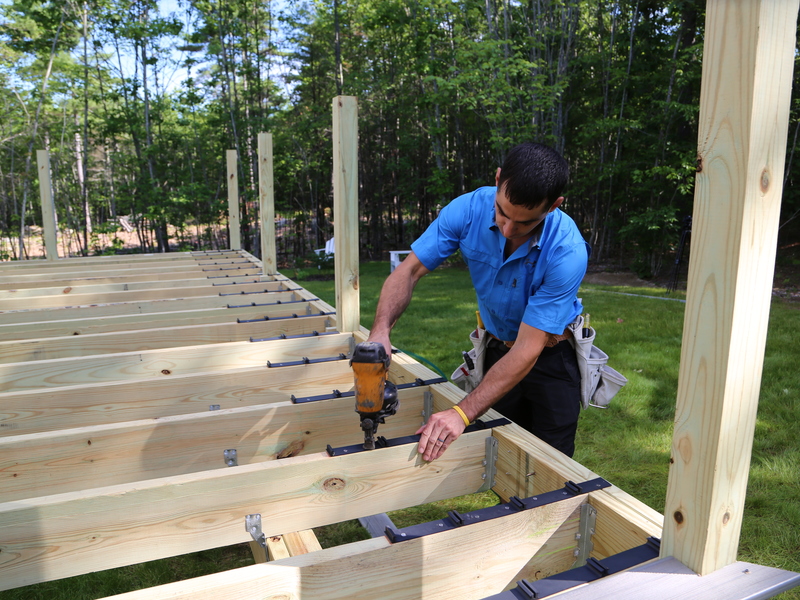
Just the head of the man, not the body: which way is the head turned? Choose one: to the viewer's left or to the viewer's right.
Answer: to the viewer's left

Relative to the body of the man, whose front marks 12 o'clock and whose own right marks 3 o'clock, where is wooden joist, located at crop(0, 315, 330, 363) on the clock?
The wooden joist is roughly at 2 o'clock from the man.

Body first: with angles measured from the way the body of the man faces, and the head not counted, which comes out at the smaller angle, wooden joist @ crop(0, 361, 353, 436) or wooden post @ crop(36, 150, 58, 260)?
the wooden joist

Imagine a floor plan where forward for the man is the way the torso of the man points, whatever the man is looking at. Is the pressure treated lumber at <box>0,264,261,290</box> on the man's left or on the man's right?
on the man's right

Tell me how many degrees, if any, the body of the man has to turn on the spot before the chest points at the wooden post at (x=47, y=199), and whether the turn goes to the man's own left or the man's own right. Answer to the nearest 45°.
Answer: approximately 90° to the man's own right

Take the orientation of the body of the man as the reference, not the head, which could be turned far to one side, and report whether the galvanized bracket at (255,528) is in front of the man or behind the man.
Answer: in front

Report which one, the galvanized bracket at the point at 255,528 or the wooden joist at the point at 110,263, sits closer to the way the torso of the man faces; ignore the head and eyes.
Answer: the galvanized bracket

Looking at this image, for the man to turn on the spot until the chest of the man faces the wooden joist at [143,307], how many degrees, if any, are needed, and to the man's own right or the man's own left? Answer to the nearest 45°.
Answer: approximately 90° to the man's own right

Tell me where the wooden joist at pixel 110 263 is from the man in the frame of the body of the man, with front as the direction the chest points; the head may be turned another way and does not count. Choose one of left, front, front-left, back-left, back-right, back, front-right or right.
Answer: right

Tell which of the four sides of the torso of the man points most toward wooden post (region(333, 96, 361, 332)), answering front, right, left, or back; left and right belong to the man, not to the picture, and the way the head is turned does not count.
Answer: right

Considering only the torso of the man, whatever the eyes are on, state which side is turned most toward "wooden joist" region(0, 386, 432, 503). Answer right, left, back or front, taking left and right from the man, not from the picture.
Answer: front

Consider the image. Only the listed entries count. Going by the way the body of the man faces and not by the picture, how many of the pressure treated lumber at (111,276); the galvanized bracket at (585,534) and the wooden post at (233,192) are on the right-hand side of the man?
2
